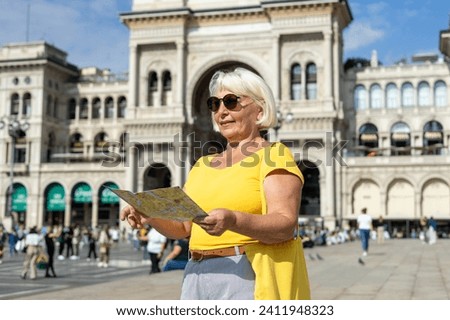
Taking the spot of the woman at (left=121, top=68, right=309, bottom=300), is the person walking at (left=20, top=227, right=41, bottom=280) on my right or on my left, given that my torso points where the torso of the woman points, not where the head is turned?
on my right

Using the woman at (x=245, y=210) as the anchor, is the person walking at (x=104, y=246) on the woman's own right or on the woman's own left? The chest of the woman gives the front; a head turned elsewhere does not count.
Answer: on the woman's own right

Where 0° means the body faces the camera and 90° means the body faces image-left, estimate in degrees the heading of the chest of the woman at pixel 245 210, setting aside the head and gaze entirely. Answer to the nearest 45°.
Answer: approximately 45°
